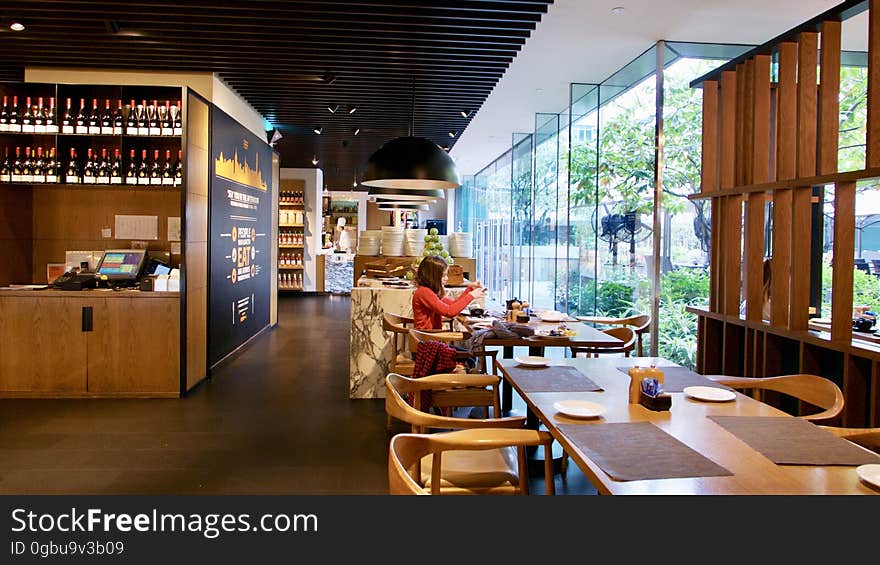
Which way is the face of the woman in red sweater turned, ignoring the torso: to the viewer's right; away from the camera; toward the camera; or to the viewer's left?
to the viewer's right

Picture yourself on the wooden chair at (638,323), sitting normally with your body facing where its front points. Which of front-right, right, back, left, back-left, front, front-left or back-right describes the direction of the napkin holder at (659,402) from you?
left

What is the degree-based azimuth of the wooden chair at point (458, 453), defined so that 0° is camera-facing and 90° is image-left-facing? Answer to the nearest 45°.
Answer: approximately 270°

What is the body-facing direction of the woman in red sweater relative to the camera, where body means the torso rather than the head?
to the viewer's right

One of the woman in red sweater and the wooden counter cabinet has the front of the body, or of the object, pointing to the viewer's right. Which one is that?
the woman in red sweater

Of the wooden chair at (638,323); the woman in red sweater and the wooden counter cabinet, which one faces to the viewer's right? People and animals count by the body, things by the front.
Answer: the woman in red sweater

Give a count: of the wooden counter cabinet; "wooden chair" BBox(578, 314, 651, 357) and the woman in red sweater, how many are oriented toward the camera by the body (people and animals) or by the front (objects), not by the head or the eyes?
1

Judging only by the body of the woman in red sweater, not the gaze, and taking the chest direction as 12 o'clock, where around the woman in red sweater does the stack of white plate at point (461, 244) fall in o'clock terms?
The stack of white plate is roughly at 9 o'clock from the woman in red sweater.

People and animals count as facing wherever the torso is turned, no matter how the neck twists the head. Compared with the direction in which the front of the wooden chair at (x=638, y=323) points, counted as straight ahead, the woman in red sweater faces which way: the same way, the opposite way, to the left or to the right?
the opposite way

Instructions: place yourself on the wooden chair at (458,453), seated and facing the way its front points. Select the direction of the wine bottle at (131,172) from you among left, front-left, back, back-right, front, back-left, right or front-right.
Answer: back-left

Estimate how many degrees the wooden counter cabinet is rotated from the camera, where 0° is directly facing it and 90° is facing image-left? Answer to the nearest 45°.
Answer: approximately 0°

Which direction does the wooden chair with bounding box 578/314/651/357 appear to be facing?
to the viewer's left
